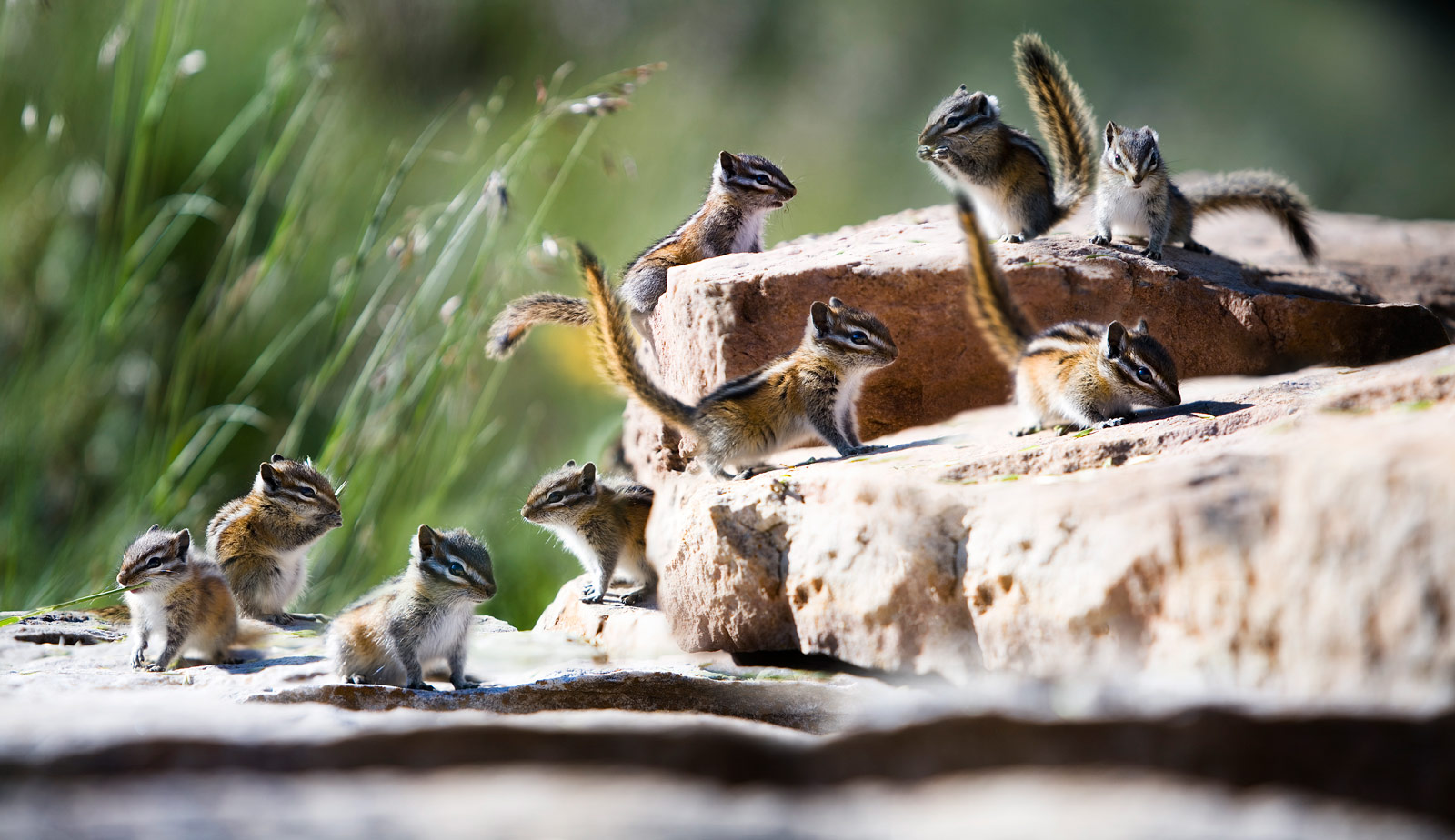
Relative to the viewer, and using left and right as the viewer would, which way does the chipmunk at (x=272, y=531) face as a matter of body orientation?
facing to the right of the viewer

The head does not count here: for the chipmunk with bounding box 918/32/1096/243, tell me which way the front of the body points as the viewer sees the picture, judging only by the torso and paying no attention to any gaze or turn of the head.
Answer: to the viewer's left

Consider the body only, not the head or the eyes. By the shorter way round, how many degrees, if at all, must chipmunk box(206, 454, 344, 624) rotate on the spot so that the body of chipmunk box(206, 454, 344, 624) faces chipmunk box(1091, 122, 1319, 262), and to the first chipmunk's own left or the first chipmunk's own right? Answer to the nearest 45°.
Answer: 0° — it already faces it

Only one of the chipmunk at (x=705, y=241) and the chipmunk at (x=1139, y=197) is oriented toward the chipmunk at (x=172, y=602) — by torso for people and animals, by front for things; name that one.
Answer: the chipmunk at (x=1139, y=197)

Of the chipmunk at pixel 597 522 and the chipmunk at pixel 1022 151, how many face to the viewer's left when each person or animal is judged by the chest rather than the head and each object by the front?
2

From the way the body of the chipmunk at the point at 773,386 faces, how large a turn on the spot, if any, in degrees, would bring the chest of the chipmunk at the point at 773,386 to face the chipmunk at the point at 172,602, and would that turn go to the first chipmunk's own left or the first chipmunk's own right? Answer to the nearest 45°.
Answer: approximately 180°

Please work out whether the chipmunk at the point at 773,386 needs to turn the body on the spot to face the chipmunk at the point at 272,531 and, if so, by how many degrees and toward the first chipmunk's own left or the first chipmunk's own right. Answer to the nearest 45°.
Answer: approximately 180°

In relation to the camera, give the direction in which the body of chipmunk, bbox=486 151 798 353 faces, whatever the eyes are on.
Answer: to the viewer's right

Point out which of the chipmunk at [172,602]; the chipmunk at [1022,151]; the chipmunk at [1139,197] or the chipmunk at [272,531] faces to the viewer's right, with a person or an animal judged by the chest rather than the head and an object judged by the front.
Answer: the chipmunk at [272,531]

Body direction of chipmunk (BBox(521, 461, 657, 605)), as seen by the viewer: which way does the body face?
to the viewer's left

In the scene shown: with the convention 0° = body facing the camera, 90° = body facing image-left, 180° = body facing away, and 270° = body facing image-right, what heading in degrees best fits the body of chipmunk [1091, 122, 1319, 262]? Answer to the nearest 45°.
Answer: approximately 45°

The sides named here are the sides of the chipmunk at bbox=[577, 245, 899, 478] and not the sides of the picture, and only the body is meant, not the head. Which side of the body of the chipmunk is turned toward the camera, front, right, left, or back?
right

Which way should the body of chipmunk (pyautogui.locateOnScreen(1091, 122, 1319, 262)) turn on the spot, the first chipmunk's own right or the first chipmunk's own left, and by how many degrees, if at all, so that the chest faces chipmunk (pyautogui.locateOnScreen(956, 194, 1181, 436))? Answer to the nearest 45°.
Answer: approximately 45° to the first chipmunk's own left
